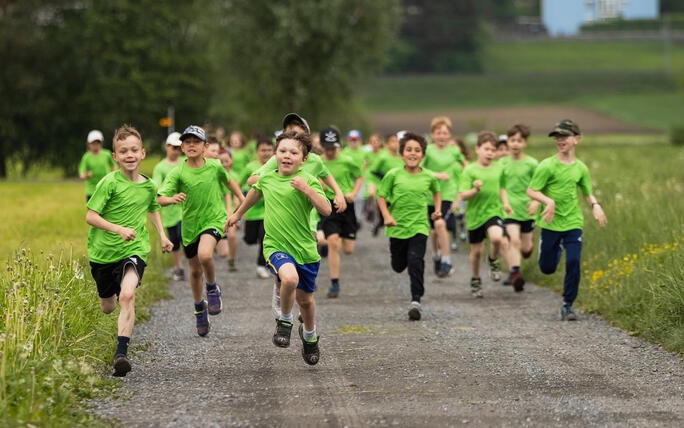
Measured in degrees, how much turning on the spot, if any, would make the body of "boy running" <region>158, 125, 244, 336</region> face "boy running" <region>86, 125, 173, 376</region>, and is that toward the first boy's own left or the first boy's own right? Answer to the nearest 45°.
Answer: approximately 45° to the first boy's own right

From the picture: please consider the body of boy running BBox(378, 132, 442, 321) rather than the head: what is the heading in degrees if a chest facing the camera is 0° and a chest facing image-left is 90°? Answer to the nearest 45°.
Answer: approximately 0°

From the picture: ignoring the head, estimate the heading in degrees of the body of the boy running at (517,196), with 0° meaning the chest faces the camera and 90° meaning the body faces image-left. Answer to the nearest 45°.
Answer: approximately 0°

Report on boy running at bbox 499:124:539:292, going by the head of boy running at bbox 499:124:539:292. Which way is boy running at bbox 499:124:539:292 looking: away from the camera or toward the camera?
toward the camera

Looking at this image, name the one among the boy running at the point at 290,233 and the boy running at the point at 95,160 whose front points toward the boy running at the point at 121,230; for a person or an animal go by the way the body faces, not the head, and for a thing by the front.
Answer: the boy running at the point at 95,160

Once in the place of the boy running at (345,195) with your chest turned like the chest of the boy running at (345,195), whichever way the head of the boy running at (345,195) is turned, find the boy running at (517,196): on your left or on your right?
on your left

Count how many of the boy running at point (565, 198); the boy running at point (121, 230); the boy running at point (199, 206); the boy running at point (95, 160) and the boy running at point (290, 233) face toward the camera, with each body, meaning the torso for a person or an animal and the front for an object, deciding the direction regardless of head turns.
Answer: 5

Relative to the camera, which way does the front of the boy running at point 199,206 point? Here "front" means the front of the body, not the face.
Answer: toward the camera

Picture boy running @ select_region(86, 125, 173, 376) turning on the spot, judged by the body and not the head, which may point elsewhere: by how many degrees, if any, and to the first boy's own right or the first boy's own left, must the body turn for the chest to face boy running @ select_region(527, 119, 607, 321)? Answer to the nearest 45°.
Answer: approximately 90° to the first boy's own left

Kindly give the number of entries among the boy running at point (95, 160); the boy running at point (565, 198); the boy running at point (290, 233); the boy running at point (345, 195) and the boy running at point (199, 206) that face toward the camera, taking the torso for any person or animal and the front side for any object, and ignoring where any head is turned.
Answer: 5

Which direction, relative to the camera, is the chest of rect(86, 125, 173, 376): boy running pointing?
toward the camera

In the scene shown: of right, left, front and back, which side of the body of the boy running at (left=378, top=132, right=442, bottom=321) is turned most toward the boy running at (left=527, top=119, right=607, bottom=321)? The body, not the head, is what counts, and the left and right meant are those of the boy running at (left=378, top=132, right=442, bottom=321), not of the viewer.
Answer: left

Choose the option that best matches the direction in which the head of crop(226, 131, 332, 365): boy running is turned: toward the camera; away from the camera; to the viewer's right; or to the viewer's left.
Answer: toward the camera

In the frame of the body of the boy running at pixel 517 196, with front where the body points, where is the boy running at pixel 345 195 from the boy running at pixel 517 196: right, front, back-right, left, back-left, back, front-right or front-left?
right

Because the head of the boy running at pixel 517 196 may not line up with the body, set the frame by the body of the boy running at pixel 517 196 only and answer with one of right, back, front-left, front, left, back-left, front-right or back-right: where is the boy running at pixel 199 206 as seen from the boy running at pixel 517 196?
front-right

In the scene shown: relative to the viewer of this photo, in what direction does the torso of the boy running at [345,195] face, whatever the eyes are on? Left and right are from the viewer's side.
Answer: facing the viewer

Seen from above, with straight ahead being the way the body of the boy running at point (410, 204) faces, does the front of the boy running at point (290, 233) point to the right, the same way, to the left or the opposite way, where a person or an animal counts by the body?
the same way

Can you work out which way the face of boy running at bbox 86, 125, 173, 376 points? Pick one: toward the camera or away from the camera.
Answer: toward the camera

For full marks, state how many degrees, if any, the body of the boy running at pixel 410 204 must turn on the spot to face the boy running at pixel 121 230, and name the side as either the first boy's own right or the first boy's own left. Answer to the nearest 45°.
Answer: approximately 45° to the first boy's own right
